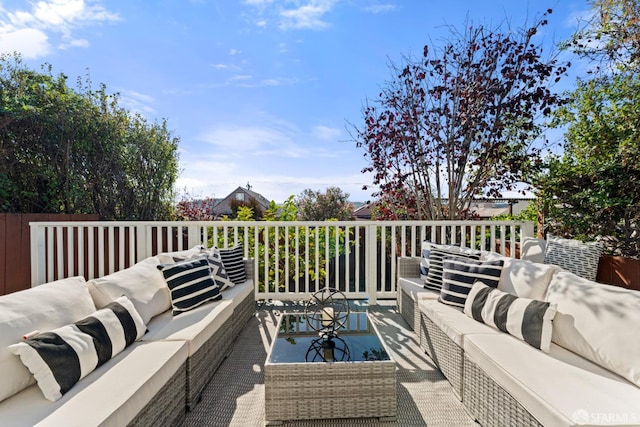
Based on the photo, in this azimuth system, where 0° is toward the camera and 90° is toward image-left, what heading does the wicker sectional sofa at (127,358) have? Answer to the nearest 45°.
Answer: approximately 315°

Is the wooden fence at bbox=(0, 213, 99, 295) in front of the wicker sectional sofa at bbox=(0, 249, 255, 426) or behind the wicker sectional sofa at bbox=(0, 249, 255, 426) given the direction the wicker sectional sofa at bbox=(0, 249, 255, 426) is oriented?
behind

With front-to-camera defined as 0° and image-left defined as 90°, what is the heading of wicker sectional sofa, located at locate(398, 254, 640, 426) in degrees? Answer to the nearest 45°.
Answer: approximately 45°

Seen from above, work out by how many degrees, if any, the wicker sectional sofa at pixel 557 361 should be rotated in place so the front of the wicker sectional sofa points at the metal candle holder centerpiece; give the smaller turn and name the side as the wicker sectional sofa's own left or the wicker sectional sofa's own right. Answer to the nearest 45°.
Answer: approximately 45° to the wicker sectional sofa's own right

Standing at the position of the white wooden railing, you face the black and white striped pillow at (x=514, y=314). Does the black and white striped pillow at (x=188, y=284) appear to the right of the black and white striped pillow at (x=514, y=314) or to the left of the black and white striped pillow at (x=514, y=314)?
right
